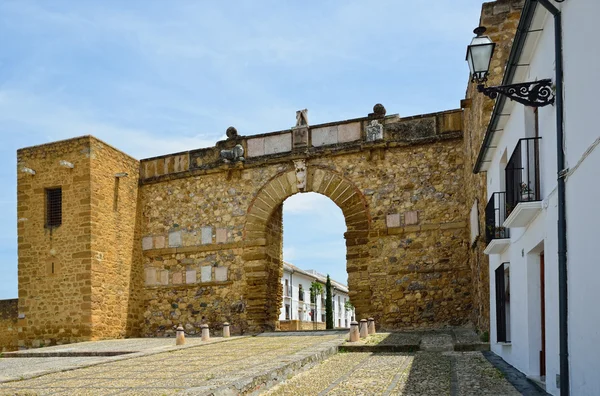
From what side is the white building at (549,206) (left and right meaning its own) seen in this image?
left

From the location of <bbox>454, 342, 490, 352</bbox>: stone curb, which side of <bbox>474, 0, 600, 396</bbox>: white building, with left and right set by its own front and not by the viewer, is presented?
right

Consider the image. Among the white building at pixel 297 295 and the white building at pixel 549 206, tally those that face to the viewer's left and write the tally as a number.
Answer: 1

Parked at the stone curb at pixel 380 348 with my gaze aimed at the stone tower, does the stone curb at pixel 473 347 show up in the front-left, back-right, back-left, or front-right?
back-right

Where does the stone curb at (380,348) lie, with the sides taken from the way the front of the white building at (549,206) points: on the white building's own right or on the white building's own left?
on the white building's own right
